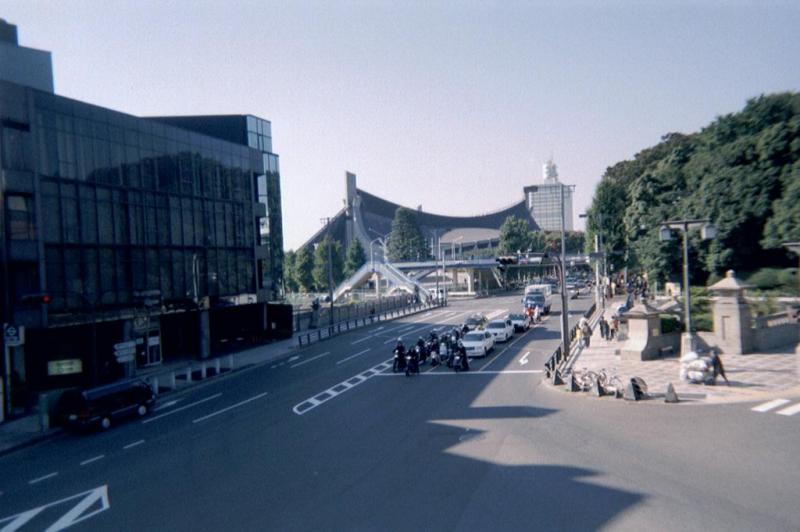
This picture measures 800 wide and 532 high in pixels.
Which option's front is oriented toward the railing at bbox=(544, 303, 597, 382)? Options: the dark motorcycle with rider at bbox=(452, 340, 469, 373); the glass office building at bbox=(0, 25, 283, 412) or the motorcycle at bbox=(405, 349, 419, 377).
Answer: the glass office building

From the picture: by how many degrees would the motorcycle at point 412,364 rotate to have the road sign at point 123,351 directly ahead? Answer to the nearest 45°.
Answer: approximately 45° to its right
